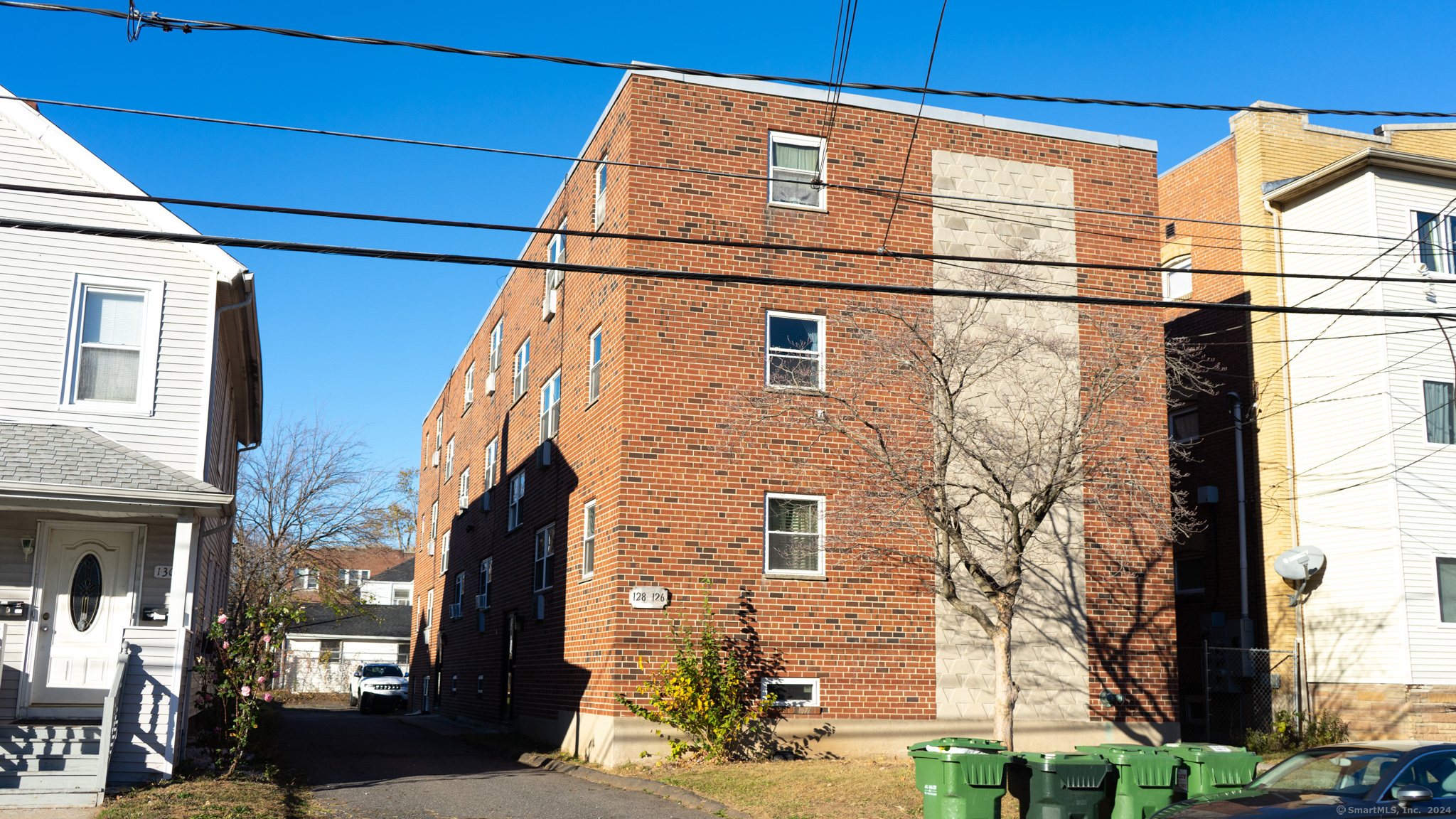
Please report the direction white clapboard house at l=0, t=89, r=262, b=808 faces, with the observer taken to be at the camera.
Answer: facing the viewer

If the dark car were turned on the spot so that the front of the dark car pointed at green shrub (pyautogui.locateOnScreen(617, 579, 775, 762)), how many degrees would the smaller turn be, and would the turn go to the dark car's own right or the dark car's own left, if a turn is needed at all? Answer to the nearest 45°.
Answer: approximately 90° to the dark car's own right

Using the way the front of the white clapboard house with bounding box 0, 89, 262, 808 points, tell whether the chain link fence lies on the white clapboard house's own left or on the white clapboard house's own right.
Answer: on the white clapboard house's own left

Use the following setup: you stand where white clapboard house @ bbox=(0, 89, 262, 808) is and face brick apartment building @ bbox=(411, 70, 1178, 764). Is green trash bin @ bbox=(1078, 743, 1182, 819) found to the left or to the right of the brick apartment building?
right

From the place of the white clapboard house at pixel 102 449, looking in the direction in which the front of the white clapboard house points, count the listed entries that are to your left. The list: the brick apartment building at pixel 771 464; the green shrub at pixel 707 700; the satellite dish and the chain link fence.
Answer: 4

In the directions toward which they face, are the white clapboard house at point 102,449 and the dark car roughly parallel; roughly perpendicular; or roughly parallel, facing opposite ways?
roughly perpendicular

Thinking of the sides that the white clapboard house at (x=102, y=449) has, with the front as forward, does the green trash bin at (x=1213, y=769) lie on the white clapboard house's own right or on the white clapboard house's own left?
on the white clapboard house's own left

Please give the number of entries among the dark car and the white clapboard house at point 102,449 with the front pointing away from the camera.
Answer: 0

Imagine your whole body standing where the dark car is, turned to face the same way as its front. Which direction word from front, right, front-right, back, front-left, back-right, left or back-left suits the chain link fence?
back-right

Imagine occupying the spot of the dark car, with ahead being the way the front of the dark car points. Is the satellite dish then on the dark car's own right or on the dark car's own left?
on the dark car's own right

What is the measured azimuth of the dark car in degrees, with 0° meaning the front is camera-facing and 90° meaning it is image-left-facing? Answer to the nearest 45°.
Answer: approximately 45°

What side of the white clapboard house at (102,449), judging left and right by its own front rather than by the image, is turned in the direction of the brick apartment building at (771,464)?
left

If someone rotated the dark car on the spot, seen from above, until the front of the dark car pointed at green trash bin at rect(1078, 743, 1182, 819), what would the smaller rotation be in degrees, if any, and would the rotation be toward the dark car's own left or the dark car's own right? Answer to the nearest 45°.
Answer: approximately 90° to the dark car's own right

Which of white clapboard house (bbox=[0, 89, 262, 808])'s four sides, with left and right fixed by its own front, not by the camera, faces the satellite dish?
left

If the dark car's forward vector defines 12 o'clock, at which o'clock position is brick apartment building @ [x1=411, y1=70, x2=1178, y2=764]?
The brick apartment building is roughly at 3 o'clock from the dark car.
